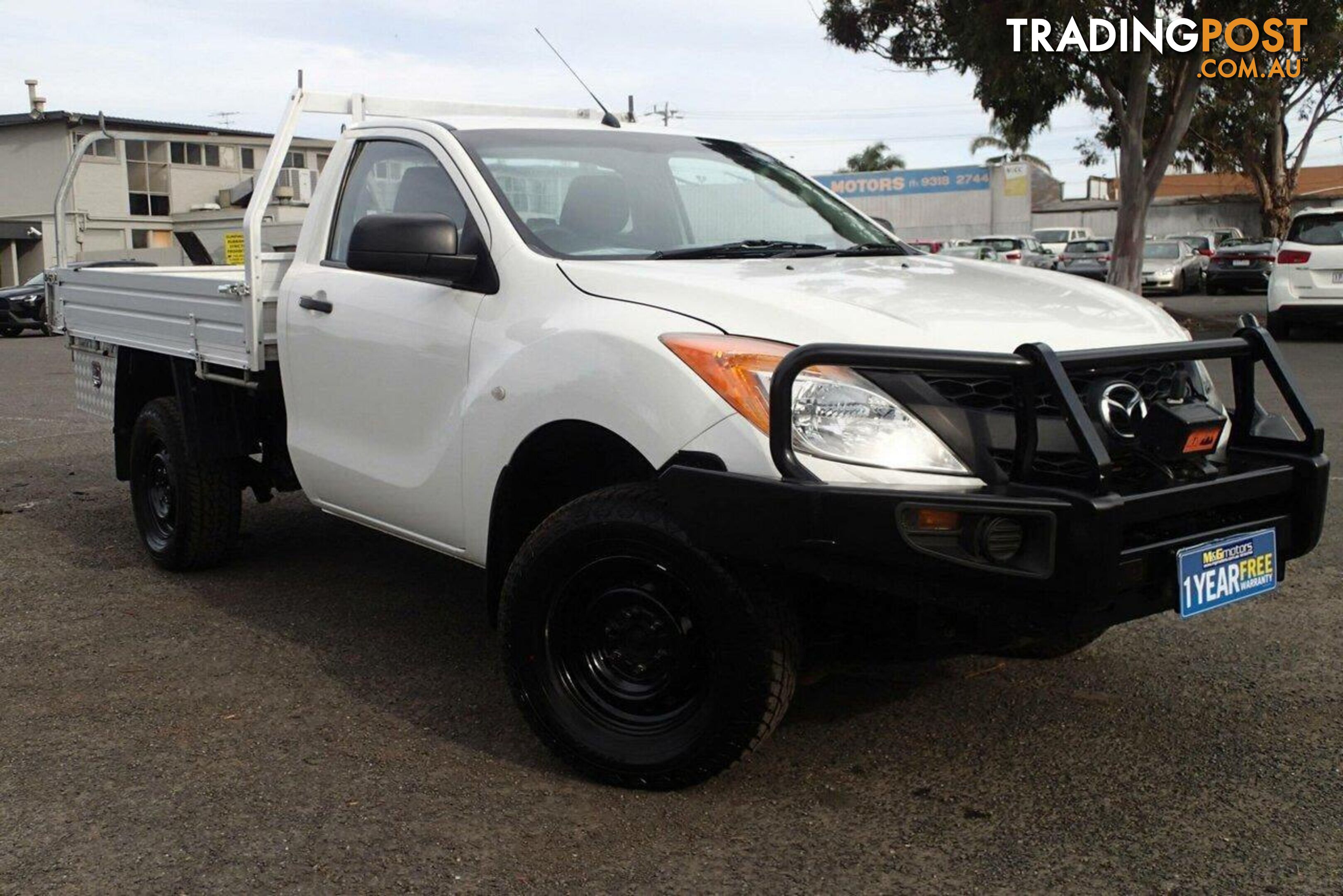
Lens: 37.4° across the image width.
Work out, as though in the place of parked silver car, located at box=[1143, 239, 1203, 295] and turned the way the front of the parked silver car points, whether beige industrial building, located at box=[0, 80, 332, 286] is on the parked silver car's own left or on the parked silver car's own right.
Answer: on the parked silver car's own right

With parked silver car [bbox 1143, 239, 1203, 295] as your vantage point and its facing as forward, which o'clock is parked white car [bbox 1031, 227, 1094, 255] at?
The parked white car is roughly at 4 o'clock from the parked silver car.

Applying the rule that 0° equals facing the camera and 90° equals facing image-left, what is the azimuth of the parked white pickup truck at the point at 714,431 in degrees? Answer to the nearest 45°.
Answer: approximately 315°

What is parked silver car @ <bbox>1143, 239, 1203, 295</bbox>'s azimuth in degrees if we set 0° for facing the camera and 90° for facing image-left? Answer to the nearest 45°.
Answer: approximately 45°

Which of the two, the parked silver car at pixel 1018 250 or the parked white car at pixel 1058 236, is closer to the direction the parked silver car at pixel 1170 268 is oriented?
the parked silver car

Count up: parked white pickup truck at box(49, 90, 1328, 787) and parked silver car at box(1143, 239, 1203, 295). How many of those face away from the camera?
0

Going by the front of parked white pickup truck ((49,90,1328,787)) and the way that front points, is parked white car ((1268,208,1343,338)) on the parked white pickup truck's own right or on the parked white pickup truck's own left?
on the parked white pickup truck's own left

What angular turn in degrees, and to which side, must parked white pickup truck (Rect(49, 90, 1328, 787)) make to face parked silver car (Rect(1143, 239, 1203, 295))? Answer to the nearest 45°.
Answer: approximately 135° to its left

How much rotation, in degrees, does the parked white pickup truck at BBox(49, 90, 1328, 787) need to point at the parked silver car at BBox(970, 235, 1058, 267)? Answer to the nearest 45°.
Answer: approximately 135° to its left

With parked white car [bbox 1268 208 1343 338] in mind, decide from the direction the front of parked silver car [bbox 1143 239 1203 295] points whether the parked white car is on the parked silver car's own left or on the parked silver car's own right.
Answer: on the parked silver car's own left

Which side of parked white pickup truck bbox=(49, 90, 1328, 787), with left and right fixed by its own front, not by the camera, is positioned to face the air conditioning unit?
back

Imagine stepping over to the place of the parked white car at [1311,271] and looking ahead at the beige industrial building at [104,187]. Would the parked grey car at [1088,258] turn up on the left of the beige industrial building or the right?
right
